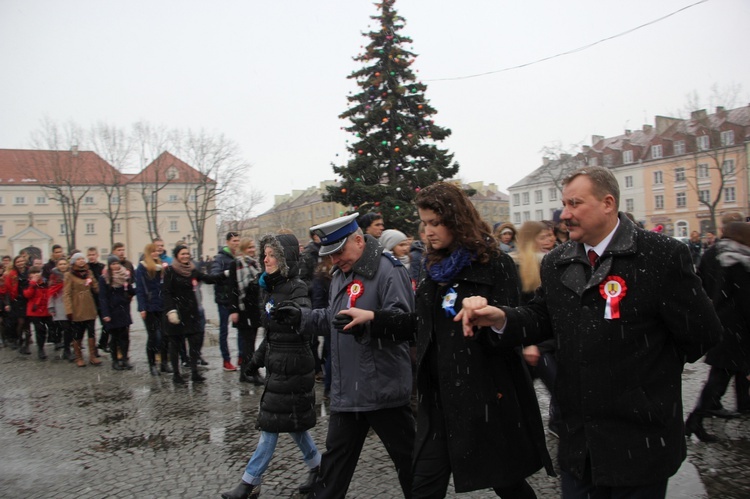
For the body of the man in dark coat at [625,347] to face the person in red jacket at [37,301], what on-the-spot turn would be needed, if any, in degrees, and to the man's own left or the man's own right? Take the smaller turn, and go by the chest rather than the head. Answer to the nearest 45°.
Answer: approximately 90° to the man's own right

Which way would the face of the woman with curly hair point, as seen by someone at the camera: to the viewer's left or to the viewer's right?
to the viewer's left

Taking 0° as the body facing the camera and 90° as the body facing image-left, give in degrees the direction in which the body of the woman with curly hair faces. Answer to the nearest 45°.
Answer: approximately 45°

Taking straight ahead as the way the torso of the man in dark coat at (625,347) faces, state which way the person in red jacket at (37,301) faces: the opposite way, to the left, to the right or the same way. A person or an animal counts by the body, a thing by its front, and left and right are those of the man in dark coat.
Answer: to the left

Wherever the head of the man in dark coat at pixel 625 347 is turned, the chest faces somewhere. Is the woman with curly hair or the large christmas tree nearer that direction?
the woman with curly hair

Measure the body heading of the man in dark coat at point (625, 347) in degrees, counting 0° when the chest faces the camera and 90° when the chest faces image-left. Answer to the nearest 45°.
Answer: approximately 45°

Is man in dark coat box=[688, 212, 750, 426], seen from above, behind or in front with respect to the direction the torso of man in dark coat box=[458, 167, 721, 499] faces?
behind

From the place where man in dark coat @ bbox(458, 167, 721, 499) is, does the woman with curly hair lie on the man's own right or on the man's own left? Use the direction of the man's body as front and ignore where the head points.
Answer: on the man's own right

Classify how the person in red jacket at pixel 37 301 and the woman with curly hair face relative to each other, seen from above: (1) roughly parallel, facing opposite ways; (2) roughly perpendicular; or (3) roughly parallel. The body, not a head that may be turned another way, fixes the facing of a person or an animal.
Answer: roughly perpendicular

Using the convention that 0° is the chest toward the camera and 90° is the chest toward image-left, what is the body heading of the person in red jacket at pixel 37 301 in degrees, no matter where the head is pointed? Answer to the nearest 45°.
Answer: approximately 0°

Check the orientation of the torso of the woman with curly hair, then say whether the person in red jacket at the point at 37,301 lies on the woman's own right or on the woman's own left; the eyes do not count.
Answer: on the woman's own right
